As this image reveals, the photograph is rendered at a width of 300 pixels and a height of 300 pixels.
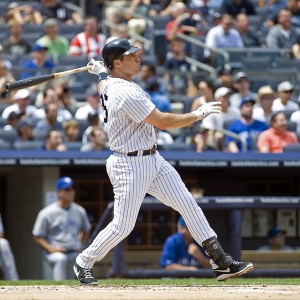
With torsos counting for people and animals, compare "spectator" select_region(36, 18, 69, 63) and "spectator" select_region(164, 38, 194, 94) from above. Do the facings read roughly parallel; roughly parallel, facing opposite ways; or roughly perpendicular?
roughly parallel

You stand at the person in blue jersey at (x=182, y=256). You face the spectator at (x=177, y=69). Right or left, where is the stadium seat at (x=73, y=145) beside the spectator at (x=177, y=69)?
left

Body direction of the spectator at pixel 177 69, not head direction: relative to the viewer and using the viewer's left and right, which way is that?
facing the viewer

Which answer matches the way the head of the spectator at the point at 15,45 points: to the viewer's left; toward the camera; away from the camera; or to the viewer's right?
toward the camera

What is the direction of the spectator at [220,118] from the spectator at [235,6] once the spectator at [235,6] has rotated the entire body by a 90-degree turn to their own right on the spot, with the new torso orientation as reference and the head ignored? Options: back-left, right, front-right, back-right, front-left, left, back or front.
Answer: left

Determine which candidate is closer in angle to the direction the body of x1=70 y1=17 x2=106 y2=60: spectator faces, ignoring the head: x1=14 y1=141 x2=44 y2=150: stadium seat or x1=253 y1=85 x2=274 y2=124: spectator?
the stadium seat

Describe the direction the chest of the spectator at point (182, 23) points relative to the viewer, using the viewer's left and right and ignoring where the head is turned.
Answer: facing the viewer and to the right of the viewer

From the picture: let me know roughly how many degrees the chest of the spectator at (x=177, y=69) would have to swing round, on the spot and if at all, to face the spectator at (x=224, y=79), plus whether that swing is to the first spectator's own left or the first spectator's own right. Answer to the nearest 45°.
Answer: approximately 45° to the first spectator's own left

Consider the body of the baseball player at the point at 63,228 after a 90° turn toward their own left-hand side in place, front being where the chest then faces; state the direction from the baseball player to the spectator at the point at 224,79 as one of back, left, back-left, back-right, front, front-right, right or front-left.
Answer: left

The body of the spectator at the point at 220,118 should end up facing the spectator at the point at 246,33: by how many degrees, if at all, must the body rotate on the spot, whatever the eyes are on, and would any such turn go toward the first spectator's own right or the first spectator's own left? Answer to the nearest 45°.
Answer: approximately 135° to the first spectator's own right

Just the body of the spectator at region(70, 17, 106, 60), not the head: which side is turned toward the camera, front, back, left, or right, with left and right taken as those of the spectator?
front

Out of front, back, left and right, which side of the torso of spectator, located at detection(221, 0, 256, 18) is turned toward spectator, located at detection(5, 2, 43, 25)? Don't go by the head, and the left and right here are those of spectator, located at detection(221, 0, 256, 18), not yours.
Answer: right

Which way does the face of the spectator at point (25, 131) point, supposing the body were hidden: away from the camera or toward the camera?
toward the camera

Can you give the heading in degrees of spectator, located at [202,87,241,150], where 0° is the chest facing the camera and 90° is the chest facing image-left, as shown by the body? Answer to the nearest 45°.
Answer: approximately 45°
